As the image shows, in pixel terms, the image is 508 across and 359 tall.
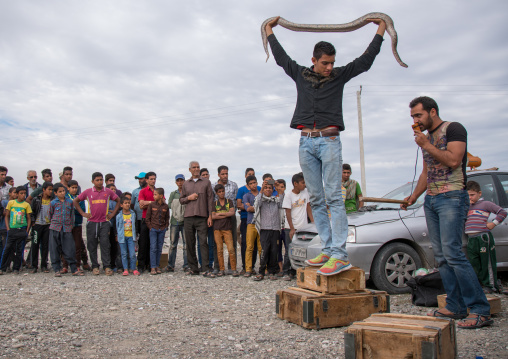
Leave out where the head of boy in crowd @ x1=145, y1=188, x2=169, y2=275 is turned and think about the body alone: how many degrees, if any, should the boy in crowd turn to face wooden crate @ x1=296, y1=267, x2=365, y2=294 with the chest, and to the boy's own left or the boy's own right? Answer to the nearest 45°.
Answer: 0° — they already face it

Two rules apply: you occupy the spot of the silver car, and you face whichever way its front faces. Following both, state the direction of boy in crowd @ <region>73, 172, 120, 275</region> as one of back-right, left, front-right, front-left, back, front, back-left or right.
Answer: front-right

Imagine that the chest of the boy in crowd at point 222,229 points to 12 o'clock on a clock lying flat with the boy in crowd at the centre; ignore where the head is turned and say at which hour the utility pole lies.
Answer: The utility pole is roughly at 7 o'clock from the boy in crowd.

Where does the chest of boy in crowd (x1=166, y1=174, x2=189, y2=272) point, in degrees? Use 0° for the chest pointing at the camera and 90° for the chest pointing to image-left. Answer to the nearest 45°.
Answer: approximately 0°

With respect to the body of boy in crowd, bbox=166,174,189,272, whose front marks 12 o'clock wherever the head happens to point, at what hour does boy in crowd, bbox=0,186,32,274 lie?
boy in crowd, bbox=0,186,32,274 is roughly at 3 o'clock from boy in crowd, bbox=166,174,189,272.

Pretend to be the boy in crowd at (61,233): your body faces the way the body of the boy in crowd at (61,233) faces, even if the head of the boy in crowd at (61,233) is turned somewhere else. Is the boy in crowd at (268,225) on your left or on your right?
on your left

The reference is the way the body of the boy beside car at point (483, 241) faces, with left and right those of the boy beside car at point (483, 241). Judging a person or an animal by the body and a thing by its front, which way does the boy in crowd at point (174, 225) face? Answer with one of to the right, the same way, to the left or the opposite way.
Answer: to the left

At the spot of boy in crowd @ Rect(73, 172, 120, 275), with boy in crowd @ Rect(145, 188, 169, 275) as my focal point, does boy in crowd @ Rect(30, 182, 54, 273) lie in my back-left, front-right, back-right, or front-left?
back-left

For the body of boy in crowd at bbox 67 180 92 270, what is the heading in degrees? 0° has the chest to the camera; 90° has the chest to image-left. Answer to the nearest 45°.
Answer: approximately 315°

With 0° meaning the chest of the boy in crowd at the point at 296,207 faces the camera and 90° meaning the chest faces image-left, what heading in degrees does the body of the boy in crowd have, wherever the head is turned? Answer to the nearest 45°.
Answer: approximately 315°

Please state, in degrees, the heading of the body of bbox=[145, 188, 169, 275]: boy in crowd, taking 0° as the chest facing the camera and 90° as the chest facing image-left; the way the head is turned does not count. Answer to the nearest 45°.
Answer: approximately 0°

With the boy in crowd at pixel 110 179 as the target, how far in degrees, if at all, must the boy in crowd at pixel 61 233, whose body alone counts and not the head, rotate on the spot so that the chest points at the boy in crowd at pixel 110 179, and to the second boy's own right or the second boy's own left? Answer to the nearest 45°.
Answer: approximately 135° to the second boy's own left
